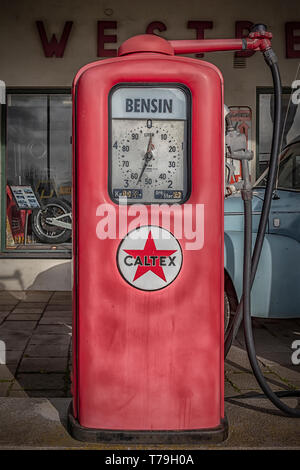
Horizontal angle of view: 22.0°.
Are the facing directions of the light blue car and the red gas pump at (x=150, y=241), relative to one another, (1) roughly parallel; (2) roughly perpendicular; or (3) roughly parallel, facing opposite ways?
roughly perpendicular

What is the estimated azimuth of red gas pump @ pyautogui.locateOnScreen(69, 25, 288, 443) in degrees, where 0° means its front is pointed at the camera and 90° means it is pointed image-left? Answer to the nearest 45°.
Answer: approximately 0°

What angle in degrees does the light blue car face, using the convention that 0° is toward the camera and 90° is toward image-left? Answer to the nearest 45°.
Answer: approximately 90°

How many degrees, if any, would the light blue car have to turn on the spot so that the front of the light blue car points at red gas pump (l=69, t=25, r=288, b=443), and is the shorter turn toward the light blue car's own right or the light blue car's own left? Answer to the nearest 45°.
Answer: approximately 90° to the light blue car's own left

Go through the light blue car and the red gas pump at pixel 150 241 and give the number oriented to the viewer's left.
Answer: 1

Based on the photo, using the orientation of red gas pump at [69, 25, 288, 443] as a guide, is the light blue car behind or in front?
behind
